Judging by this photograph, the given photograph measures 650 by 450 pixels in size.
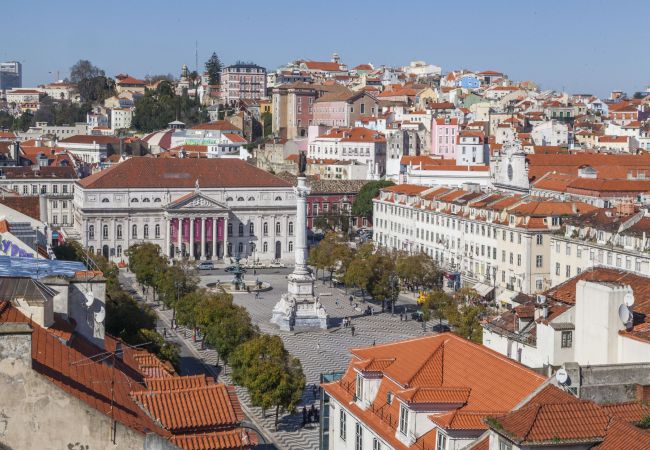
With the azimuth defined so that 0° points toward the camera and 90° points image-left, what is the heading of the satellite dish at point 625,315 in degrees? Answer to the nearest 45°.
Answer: approximately 45°

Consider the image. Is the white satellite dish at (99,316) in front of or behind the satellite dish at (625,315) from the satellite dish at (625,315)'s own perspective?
in front

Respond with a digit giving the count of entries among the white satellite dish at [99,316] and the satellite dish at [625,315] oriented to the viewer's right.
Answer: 0

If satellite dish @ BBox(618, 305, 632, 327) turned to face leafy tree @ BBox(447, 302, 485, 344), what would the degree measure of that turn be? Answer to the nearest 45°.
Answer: approximately 135° to its right

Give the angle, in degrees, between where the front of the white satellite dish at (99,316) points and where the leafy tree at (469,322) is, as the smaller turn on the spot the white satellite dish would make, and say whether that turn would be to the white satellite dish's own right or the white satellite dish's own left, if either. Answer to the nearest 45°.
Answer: approximately 180°

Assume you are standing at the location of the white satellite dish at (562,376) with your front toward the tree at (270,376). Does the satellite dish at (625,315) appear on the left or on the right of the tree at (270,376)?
right

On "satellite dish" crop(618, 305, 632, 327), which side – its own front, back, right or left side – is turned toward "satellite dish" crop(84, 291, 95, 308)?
front

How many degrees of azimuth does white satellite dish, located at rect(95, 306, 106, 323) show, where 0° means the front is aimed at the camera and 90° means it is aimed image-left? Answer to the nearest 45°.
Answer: approximately 45°

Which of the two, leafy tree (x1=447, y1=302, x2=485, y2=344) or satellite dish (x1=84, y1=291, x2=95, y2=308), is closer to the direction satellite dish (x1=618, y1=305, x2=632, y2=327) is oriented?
the satellite dish

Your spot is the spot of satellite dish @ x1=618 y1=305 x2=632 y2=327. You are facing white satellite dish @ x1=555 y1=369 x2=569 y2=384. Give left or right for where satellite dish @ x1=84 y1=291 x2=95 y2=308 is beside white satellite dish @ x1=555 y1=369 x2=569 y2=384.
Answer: right

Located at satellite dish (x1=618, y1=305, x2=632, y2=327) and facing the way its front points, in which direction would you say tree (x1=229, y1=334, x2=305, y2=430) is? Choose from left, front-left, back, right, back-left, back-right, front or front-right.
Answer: right
